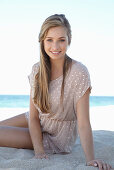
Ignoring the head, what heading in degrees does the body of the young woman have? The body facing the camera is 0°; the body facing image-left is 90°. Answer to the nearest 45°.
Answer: approximately 45°
